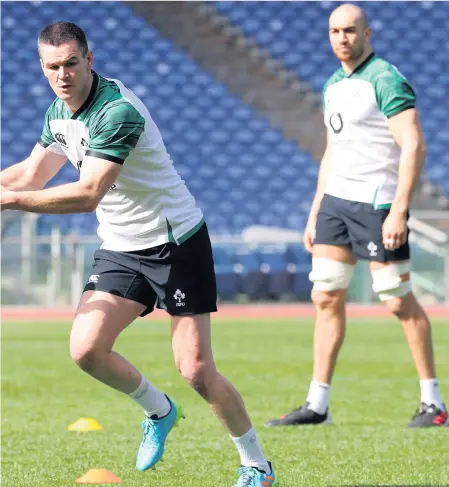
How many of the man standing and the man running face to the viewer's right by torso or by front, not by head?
0

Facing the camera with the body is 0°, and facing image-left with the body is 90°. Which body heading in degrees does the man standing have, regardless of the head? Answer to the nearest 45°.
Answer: approximately 45°

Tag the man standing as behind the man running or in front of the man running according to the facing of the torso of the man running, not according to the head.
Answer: behind

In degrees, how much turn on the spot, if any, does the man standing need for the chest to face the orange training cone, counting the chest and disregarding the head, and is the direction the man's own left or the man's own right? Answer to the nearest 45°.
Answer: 0° — they already face it

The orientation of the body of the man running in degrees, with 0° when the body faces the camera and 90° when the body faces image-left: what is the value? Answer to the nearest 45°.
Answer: approximately 45°

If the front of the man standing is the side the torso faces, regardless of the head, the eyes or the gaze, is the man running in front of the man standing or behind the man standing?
in front
